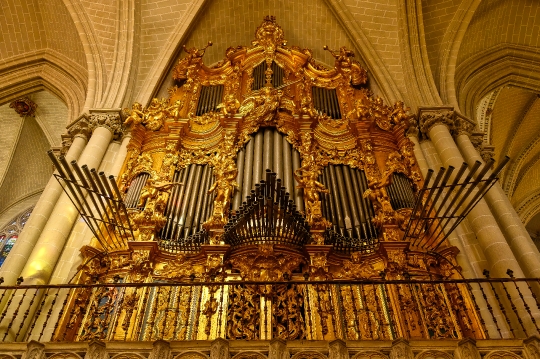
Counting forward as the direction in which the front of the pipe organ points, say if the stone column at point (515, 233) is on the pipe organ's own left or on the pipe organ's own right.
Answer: on the pipe organ's own left

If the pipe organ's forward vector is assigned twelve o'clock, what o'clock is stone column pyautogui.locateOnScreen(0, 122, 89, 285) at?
The stone column is roughly at 3 o'clock from the pipe organ.

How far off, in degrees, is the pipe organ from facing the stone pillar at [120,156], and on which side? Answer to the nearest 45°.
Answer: approximately 90° to its right

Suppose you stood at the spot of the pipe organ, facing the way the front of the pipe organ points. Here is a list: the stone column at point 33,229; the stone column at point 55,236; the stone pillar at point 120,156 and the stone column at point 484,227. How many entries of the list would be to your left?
1

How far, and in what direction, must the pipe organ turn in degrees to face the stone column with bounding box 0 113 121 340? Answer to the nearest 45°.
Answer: approximately 90° to its right

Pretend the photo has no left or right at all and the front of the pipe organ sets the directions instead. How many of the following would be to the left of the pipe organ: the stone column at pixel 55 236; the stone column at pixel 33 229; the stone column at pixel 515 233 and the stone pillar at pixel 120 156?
1

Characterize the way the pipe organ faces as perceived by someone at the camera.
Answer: facing the viewer

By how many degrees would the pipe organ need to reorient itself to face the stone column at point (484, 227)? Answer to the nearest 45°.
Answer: approximately 90° to its left
